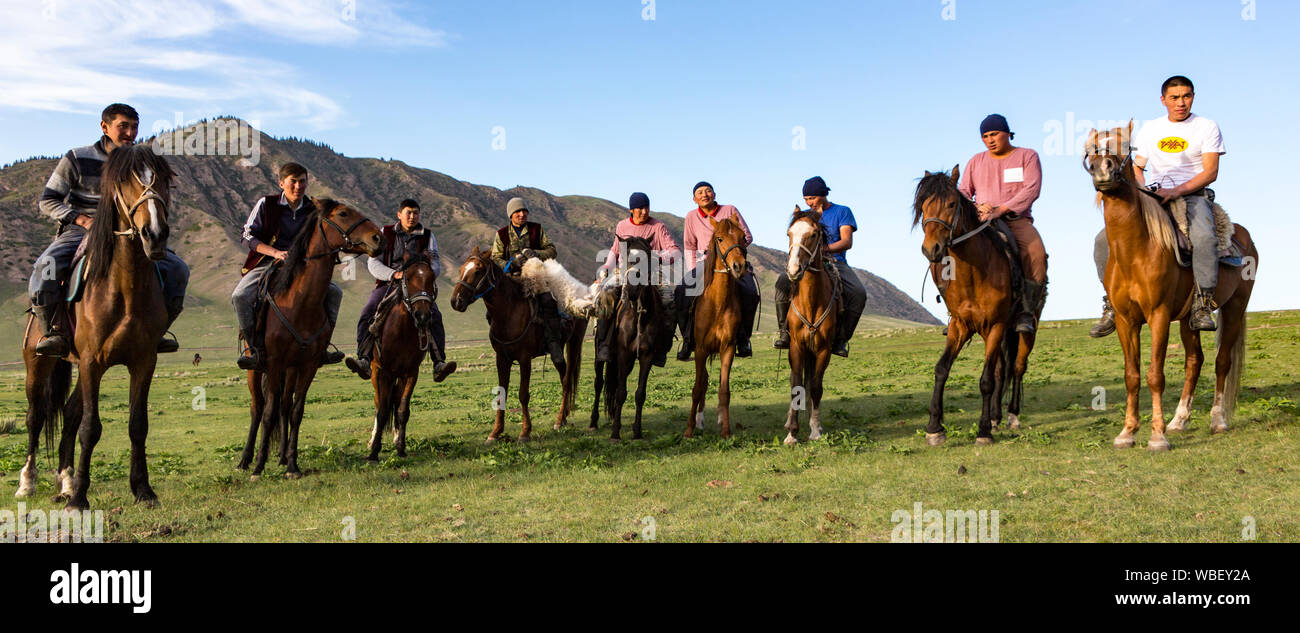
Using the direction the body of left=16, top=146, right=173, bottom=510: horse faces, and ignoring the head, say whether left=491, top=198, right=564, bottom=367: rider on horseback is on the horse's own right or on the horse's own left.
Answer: on the horse's own left

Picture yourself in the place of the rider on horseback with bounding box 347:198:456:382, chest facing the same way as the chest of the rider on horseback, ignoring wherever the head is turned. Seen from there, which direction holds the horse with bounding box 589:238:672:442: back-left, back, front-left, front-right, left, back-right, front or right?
left

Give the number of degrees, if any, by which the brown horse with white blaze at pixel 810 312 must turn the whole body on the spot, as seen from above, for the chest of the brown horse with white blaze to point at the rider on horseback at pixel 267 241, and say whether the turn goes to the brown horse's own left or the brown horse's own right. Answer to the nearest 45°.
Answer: approximately 90° to the brown horse's own right

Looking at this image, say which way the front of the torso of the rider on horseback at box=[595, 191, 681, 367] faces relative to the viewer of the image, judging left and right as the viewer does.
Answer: facing the viewer

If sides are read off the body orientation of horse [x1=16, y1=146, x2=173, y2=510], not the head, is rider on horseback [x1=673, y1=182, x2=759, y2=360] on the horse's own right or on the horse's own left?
on the horse's own left

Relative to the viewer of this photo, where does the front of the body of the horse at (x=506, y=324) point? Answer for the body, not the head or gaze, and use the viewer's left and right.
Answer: facing the viewer and to the left of the viewer

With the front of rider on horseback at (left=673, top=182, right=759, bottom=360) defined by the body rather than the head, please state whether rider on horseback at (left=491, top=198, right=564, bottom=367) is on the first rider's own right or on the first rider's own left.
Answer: on the first rider's own right

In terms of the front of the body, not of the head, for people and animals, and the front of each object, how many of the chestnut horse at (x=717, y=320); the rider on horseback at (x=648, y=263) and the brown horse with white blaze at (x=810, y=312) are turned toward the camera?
3

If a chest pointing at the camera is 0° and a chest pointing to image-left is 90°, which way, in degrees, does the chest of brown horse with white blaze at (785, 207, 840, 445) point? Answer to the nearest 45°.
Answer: approximately 0°
